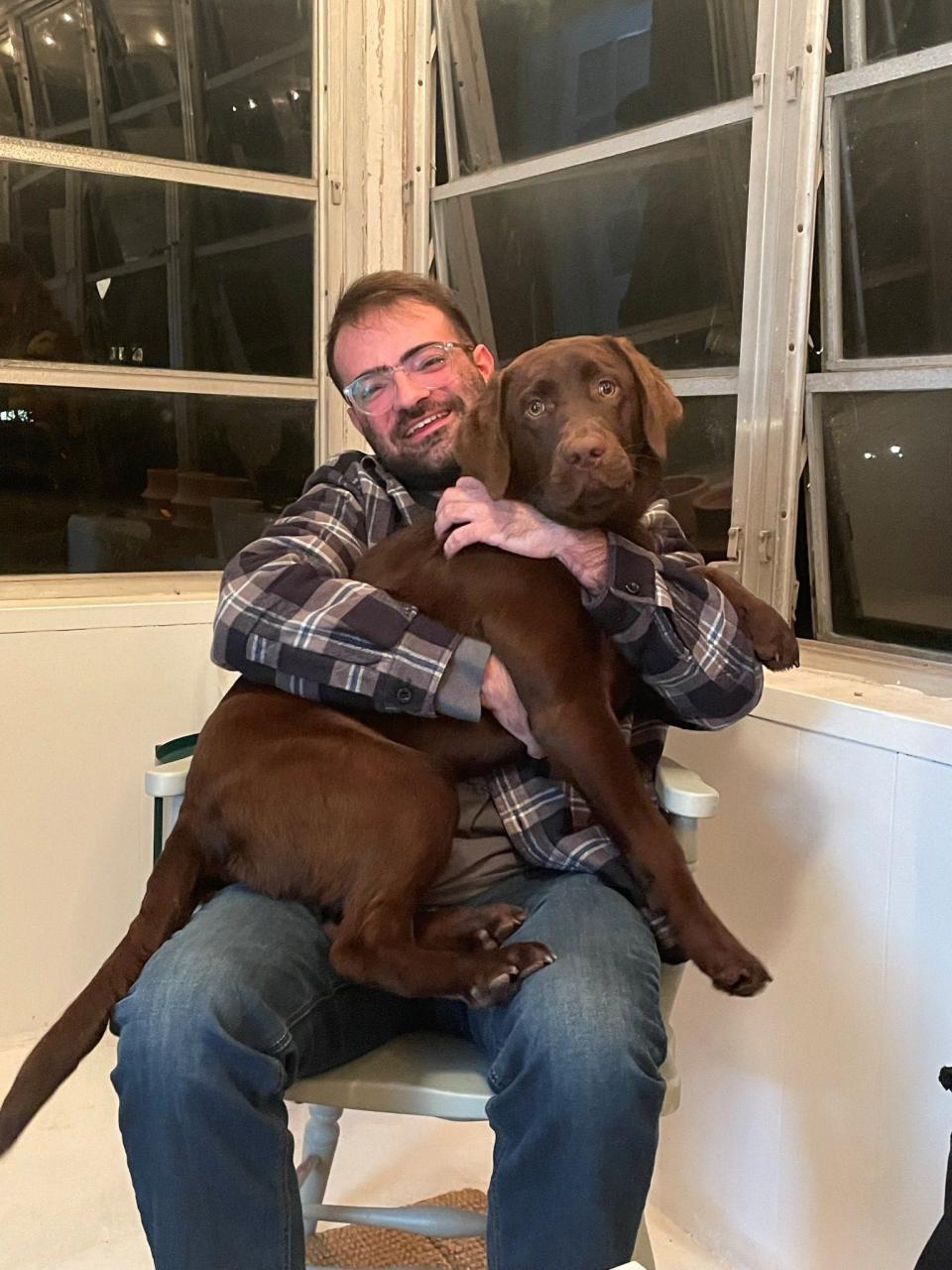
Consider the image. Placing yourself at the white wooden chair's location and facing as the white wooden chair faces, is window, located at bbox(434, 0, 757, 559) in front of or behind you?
behind

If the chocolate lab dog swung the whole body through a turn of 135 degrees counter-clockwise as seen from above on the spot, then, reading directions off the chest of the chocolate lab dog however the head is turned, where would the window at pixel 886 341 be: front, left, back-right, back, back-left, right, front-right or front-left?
right

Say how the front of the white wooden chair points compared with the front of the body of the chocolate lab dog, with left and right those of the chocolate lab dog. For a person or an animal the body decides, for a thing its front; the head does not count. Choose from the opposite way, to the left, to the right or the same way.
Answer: to the right

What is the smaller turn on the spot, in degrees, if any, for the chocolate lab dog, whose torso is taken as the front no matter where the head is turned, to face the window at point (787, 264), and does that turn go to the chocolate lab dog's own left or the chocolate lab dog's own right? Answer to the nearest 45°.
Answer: approximately 45° to the chocolate lab dog's own left

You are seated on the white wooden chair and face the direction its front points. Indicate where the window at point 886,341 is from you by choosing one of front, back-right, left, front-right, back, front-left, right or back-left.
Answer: back-left

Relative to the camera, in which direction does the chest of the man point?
toward the camera

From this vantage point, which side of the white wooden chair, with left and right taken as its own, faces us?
front

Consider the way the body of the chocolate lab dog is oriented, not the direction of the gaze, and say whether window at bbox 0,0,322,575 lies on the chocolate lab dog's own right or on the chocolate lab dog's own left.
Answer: on the chocolate lab dog's own left

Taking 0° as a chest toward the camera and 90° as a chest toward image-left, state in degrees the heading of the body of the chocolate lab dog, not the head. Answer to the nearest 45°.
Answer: approximately 270°
